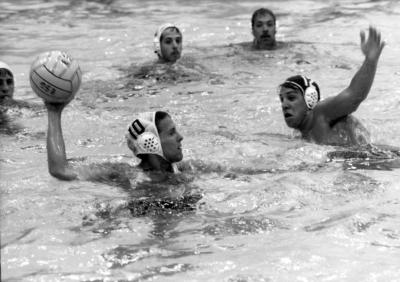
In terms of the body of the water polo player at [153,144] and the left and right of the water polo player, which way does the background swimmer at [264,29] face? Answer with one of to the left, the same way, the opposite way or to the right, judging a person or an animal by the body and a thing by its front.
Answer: to the right

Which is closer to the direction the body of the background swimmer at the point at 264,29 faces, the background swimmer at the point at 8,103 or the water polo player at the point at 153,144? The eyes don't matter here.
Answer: the water polo player

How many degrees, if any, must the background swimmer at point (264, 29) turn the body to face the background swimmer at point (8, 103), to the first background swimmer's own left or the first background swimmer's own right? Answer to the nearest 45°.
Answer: approximately 45° to the first background swimmer's own right

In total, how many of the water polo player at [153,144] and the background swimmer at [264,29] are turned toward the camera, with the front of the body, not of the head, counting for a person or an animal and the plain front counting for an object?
1

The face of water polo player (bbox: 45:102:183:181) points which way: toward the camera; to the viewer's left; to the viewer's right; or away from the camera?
to the viewer's right

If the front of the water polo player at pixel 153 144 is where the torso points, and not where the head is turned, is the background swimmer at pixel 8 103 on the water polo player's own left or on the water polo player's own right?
on the water polo player's own left

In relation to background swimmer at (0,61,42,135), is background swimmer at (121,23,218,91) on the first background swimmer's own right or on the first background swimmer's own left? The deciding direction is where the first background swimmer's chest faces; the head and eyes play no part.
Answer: on the first background swimmer's own left

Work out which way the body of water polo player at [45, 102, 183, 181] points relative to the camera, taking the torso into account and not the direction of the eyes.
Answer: to the viewer's right

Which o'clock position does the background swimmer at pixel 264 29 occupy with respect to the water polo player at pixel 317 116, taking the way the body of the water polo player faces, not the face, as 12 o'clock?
The background swimmer is roughly at 4 o'clock from the water polo player.

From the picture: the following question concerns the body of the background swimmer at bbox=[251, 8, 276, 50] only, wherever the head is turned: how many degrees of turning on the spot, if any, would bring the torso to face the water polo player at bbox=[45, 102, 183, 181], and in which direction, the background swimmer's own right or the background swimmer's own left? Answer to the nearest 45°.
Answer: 0° — they already face them

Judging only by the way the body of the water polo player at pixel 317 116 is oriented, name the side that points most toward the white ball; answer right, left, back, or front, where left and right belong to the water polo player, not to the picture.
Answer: front

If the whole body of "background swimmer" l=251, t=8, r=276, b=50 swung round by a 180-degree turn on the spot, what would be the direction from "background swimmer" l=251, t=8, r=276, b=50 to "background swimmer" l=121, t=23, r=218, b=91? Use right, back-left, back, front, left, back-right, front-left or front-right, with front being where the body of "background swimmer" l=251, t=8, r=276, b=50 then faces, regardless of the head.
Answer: back-left

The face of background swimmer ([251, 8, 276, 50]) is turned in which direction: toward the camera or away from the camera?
toward the camera

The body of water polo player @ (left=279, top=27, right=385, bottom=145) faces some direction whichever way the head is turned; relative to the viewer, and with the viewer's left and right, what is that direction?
facing the viewer and to the left of the viewer

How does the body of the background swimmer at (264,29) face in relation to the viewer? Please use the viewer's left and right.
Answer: facing the viewer

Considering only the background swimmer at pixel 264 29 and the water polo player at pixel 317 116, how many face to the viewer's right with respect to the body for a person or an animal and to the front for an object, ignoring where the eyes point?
0

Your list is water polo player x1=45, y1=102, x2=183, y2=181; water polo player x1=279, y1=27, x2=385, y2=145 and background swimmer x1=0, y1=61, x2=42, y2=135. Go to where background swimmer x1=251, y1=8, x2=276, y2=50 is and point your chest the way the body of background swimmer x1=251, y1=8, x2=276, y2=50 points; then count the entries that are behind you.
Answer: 0

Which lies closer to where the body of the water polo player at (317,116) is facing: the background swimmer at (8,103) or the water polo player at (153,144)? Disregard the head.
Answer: the water polo player
